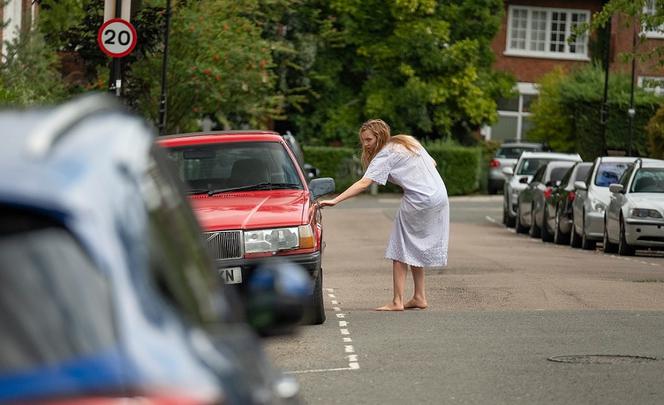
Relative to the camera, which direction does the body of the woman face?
to the viewer's left

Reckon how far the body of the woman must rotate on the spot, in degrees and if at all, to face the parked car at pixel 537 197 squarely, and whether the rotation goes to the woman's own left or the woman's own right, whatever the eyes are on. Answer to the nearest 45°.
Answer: approximately 90° to the woman's own right

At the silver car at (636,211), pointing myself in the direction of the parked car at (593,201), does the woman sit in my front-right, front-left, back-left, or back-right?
back-left

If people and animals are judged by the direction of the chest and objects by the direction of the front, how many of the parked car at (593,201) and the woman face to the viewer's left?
1

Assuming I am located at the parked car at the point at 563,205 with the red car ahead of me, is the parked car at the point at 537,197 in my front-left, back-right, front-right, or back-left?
back-right

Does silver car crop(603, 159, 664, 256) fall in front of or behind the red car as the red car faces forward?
behind

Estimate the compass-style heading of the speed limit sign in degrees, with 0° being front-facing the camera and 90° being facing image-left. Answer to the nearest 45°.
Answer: approximately 0°

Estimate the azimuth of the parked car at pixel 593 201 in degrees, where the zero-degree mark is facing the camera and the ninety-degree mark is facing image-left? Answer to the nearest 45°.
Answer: approximately 315°

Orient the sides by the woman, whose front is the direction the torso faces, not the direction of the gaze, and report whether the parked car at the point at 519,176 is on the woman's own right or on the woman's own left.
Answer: on the woman's own right

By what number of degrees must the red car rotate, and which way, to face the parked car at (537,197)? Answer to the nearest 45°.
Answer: approximately 180°
